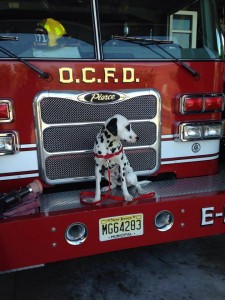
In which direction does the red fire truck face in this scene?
toward the camera

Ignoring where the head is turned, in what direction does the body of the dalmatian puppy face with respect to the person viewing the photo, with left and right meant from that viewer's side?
facing the viewer
